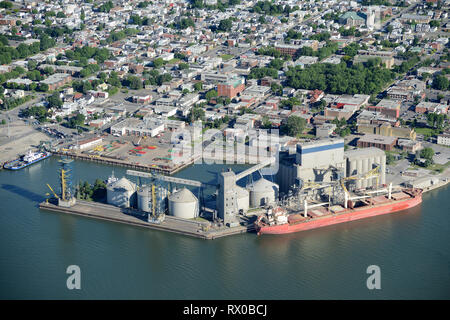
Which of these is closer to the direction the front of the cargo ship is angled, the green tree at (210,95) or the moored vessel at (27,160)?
the green tree

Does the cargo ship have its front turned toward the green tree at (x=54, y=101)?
no

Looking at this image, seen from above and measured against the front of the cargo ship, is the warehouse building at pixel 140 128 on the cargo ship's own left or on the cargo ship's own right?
on the cargo ship's own left

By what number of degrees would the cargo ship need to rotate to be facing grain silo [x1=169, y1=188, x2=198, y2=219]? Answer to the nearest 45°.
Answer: approximately 135° to its left

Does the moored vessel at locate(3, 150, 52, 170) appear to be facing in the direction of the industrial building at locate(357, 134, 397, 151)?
no

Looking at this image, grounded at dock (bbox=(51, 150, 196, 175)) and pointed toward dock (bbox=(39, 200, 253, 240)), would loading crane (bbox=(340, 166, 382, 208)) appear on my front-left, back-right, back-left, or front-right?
front-left

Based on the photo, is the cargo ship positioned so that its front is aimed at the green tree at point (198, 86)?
no

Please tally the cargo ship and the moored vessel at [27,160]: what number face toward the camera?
0

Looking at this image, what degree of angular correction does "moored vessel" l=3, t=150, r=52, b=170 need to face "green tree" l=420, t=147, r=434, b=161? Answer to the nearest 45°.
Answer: approximately 45° to its right

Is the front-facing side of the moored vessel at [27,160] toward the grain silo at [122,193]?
no

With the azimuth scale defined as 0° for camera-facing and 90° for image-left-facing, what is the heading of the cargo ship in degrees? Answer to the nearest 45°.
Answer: approximately 225°

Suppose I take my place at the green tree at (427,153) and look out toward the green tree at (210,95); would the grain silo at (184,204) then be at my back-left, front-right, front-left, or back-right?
front-left
